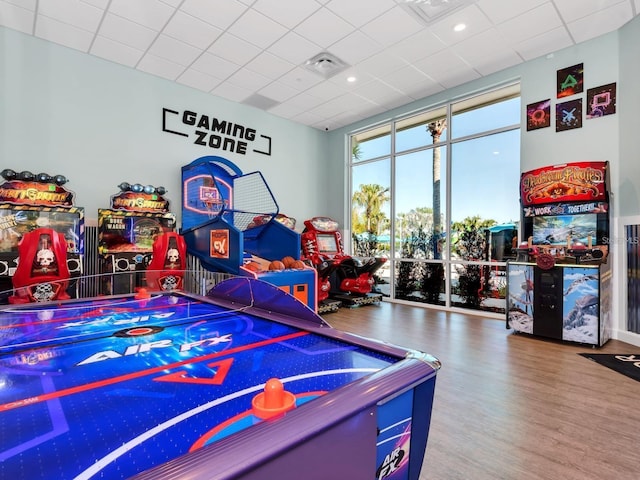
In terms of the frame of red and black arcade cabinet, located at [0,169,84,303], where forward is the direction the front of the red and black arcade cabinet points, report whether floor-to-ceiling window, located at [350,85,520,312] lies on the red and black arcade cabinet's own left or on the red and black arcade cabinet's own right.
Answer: on the red and black arcade cabinet's own left

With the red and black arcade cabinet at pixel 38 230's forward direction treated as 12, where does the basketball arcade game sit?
The basketball arcade game is roughly at 9 o'clock from the red and black arcade cabinet.

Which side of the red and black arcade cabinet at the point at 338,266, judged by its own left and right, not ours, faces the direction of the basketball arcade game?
right

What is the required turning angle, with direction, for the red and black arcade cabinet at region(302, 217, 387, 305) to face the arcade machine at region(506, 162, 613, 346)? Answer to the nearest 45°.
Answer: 0° — it already faces it

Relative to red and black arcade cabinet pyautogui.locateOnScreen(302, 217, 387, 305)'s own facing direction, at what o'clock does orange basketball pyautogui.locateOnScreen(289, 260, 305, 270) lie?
The orange basketball is roughly at 2 o'clock from the red and black arcade cabinet.

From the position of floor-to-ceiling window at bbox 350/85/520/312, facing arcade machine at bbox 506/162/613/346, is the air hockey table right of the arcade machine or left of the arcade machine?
right

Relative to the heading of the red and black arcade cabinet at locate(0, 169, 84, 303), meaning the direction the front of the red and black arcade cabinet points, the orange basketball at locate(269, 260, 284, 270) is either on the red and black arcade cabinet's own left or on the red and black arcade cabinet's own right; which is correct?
on the red and black arcade cabinet's own left

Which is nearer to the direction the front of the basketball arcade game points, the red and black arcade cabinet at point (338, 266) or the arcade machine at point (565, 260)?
the arcade machine

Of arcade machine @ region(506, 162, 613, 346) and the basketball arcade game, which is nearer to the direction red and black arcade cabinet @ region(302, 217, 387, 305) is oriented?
the arcade machine

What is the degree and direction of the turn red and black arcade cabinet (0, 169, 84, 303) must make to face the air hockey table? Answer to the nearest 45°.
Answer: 0° — it already faces it

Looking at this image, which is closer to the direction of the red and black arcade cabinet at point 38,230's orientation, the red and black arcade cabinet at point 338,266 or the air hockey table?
the air hockey table

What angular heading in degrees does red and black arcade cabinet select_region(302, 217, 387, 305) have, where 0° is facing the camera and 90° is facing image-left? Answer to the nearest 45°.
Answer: approximately 315°

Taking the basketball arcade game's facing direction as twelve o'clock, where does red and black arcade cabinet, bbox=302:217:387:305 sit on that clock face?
The red and black arcade cabinet is roughly at 10 o'clock from the basketball arcade game.

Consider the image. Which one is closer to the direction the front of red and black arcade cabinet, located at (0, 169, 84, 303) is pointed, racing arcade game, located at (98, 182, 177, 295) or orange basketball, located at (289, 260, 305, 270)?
the orange basketball
